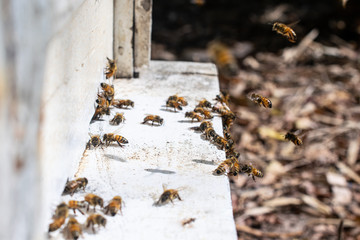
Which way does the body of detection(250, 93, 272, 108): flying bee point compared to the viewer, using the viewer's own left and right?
facing to the left of the viewer

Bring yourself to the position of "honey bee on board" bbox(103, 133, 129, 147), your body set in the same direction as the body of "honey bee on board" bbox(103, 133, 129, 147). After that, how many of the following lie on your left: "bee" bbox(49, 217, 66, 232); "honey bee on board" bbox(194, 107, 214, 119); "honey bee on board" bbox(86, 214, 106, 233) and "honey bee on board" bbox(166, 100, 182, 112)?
2

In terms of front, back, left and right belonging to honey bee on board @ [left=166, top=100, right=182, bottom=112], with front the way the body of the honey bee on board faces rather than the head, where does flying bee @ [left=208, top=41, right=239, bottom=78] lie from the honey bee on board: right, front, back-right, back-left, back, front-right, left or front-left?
right

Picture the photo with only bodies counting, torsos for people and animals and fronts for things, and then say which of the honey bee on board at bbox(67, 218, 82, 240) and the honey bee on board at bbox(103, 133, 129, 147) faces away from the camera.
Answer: the honey bee on board at bbox(67, 218, 82, 240)

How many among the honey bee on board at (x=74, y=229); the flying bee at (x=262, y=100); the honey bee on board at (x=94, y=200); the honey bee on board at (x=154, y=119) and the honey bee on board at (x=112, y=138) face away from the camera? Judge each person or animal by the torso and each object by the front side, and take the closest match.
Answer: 1

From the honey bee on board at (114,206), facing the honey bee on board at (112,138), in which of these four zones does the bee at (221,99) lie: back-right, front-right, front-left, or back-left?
front-right
